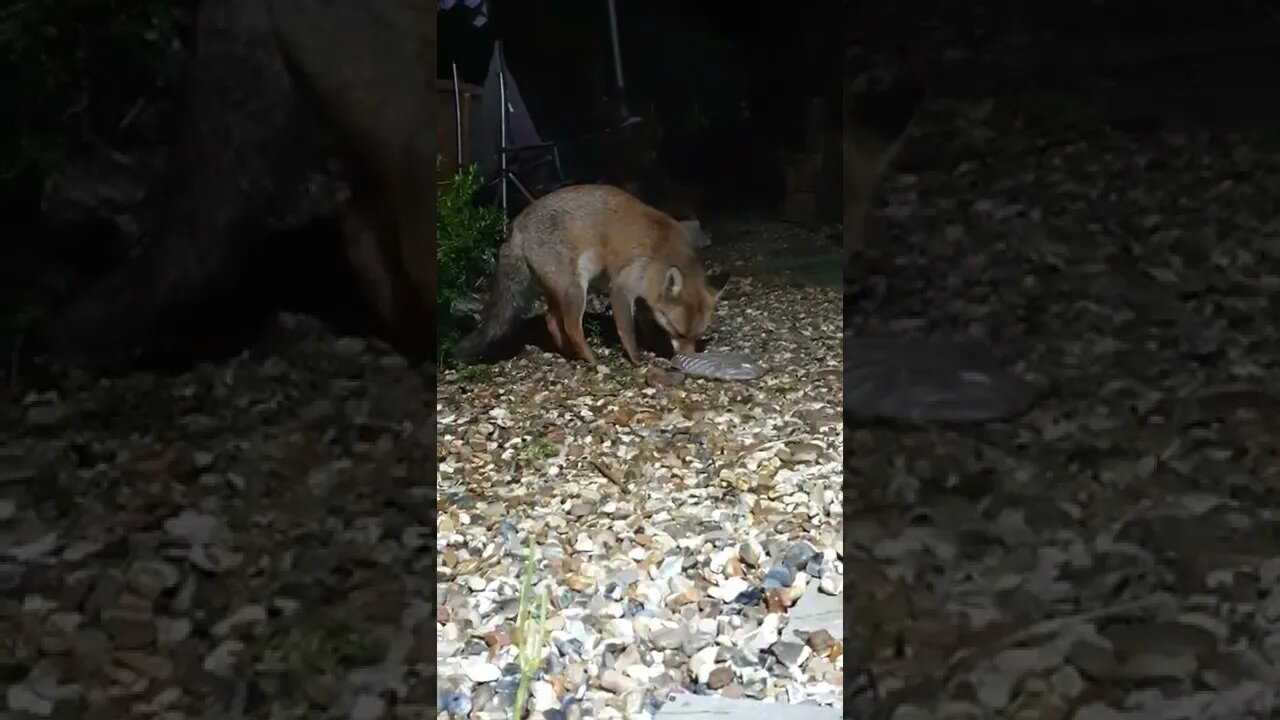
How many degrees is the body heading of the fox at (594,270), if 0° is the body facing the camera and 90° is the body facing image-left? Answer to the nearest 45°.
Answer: approximately 270°
